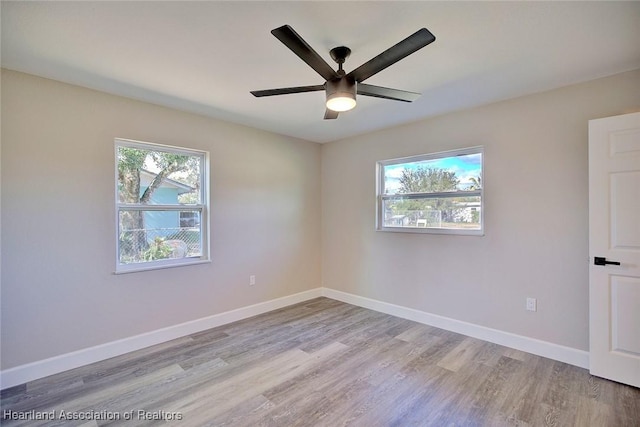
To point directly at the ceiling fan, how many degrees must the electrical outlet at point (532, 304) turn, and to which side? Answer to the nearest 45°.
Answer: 0° — it already faces it

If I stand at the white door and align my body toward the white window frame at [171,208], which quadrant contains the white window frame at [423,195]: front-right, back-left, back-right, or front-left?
front-right

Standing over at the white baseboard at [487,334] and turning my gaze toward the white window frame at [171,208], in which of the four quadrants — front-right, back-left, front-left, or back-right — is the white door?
back-left

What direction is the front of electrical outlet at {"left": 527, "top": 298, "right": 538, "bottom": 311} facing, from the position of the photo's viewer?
facing the viewer and to the left of the viewer

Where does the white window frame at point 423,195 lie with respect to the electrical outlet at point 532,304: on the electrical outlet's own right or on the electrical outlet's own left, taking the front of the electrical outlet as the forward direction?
on the electrical outlet's own right

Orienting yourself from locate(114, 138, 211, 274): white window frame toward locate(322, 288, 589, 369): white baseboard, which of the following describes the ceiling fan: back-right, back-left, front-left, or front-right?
front-right

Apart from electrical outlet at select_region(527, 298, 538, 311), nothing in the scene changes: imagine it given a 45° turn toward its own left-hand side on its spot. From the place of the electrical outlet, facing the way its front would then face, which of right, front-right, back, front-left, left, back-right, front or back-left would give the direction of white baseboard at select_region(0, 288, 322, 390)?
front-right

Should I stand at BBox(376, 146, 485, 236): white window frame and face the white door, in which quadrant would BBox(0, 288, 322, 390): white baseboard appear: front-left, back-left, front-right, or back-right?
back-right

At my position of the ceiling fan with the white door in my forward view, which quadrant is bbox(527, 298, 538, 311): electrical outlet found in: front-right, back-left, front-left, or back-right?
front-left
